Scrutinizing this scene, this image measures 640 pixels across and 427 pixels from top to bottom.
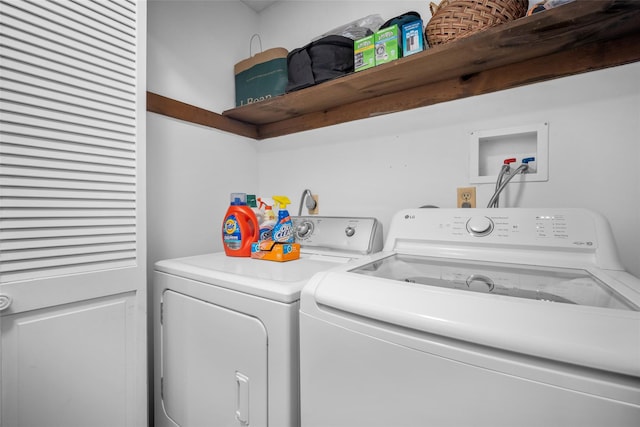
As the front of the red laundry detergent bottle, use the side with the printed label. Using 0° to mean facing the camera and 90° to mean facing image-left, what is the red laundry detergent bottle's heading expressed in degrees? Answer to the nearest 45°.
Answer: approximately 45°

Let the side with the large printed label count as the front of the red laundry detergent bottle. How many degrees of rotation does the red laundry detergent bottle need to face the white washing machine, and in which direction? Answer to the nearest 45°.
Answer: approximately 90° to its left

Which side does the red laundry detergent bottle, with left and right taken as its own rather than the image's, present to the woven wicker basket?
left

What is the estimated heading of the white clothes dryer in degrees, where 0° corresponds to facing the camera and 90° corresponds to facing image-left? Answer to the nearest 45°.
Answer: approximately 45°
